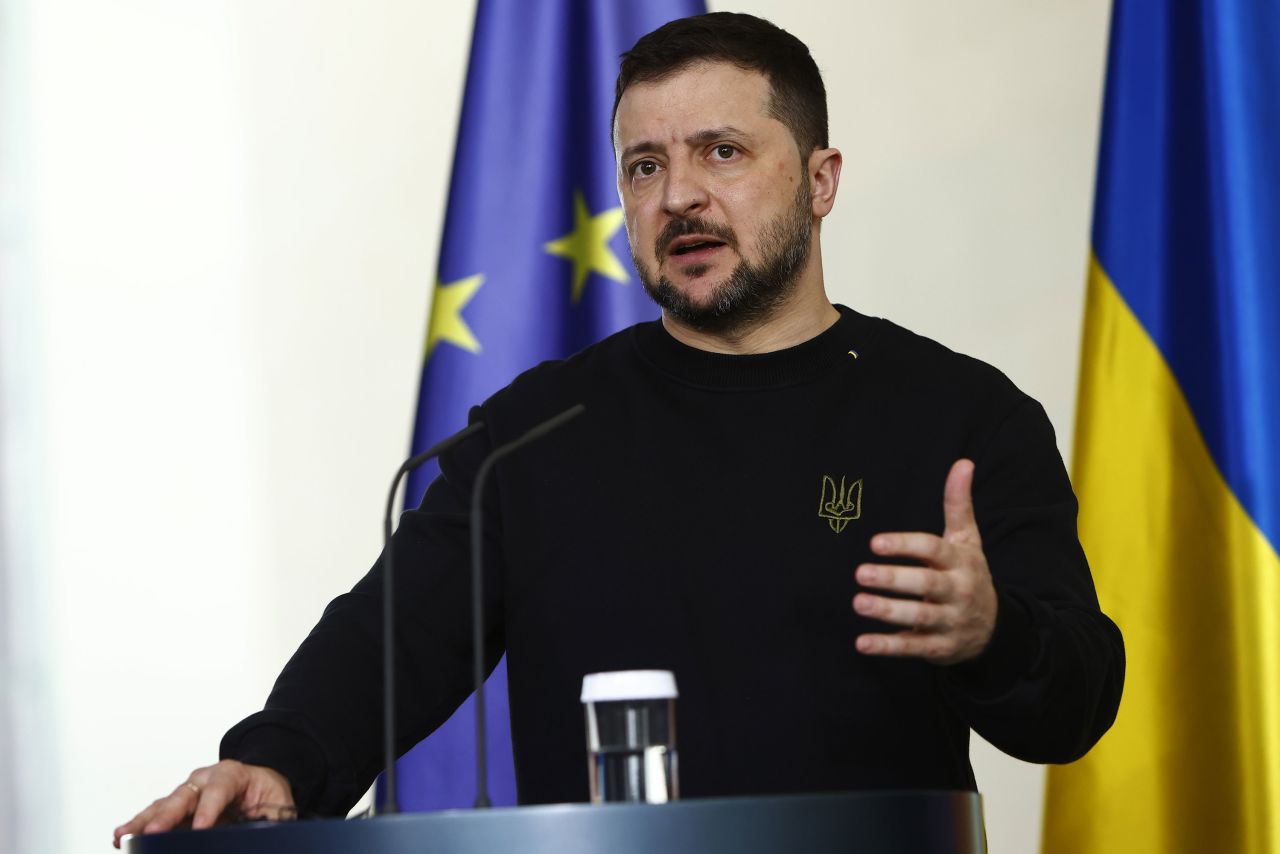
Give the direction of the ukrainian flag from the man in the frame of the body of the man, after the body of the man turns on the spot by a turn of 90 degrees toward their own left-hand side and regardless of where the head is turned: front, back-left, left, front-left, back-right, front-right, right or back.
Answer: front-left

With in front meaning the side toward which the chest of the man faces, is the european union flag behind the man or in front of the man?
behind

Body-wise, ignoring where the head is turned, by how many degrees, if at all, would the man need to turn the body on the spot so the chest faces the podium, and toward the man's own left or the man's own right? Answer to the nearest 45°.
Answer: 0° — they already face it

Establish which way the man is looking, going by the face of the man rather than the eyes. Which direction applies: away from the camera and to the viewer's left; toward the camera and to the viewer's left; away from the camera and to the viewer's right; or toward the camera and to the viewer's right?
toward the camera and to the viewer's left

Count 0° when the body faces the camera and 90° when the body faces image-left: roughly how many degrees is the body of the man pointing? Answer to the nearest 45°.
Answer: approximately 0°

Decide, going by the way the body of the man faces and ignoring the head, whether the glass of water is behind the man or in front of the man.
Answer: in front

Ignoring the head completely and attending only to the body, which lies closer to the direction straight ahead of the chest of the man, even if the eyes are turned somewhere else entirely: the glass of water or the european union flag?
the glass of water
